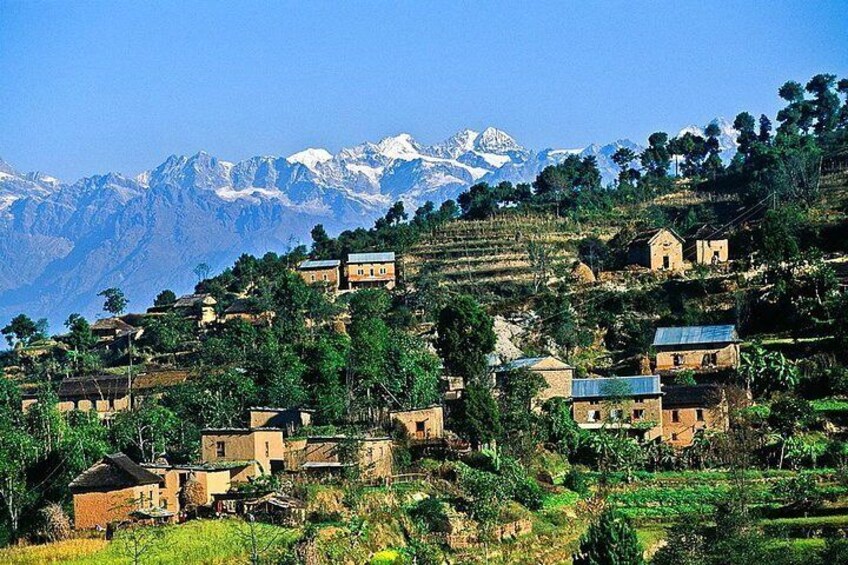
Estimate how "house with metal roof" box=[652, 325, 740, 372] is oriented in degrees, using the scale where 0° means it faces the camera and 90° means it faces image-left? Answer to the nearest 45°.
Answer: approximately 0°

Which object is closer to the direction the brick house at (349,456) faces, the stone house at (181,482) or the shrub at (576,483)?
the stone house

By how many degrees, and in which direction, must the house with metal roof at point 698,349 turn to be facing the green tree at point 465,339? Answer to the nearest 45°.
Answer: approximately 45° to its right

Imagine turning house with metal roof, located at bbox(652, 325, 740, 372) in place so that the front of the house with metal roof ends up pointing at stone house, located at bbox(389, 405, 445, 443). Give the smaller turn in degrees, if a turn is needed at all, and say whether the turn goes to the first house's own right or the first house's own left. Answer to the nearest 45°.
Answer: approximately 45° to the first house's own right

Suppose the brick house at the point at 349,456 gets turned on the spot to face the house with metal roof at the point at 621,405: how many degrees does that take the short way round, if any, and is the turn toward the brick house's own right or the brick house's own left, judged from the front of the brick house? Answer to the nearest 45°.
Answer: approximately 135° to the brick house's own left

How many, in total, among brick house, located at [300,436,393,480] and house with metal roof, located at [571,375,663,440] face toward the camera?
2

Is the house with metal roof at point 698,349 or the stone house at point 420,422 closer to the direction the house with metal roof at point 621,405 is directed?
the stone house

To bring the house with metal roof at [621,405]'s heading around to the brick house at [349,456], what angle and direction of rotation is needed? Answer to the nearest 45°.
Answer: approximately 45° to its right

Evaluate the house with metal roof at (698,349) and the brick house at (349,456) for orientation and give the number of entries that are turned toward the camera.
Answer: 2

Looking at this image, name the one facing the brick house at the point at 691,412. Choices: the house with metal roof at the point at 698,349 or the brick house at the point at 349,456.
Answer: the house with metal roof

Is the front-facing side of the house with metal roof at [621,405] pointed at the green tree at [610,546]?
yes

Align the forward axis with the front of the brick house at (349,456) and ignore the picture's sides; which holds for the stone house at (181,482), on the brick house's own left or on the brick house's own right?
on the brick house's own right
